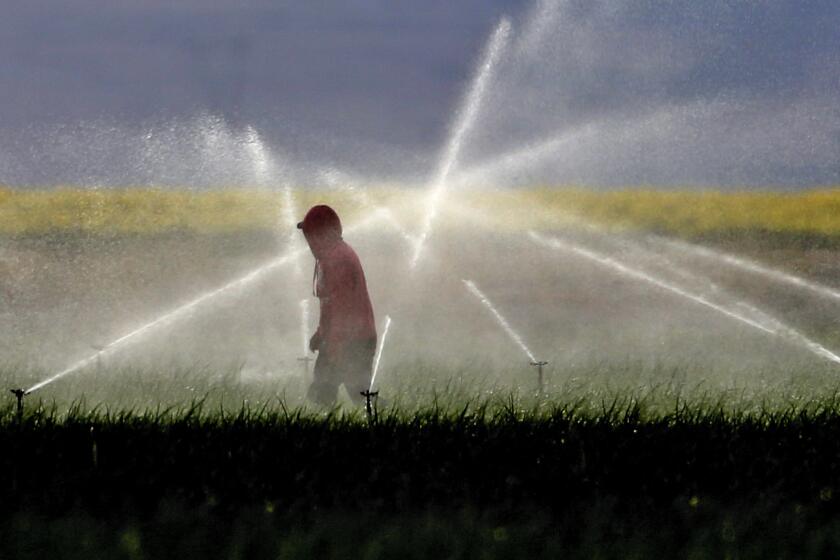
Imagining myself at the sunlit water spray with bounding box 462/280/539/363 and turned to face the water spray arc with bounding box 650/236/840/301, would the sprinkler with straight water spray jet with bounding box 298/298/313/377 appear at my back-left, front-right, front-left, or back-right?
back-left

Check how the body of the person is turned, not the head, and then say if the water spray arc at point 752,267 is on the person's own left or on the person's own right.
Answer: on the person's own right

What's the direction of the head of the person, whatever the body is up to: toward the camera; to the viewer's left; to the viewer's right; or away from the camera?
to the viewer's left

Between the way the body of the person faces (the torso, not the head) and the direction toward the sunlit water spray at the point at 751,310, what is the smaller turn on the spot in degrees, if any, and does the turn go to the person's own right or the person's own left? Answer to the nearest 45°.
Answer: approximately 135° to the person's own right

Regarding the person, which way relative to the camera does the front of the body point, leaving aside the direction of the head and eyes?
to the viewer's left

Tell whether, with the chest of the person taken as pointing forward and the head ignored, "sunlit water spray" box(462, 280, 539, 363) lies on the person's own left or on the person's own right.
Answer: on the person's own right
